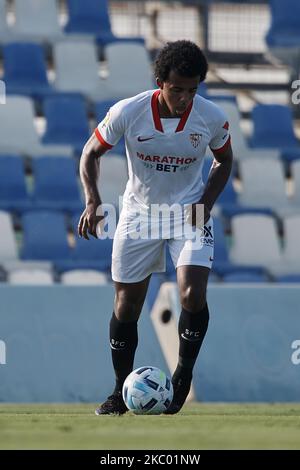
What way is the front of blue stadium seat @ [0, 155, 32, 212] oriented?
toward the camera

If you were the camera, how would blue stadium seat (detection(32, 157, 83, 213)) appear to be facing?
facing the viewer

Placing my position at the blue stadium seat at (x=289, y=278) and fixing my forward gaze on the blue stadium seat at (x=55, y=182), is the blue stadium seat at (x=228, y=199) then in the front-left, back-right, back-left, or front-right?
front-right

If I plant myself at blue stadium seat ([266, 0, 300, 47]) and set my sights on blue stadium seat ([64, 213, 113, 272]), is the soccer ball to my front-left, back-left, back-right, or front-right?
front-left

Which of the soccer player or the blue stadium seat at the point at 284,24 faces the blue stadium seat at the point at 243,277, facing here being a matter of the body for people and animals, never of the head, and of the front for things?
the blue stadium seat at the point at 284,24

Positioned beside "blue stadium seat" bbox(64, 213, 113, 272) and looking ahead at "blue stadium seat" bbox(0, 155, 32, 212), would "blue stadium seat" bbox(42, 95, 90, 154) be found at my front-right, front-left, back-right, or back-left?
front-right

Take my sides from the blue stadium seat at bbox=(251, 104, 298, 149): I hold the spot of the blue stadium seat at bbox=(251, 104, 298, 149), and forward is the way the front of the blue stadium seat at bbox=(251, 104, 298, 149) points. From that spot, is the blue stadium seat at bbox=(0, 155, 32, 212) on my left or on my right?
on my right

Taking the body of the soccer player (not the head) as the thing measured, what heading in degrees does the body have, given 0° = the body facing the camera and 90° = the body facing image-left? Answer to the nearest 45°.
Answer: approximately 0°

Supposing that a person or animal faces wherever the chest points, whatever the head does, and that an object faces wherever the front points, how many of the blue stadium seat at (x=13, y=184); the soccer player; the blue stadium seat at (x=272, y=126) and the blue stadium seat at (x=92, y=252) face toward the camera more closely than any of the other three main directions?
4

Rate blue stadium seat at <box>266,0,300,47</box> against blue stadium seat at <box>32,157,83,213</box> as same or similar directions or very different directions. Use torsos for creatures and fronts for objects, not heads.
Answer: same or similar directions

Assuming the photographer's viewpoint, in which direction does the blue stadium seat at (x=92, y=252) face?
facing the viewer

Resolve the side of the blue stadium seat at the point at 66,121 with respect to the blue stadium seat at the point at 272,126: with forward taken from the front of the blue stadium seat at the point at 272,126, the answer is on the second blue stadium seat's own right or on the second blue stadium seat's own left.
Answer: on the second blue stadium seat's own right

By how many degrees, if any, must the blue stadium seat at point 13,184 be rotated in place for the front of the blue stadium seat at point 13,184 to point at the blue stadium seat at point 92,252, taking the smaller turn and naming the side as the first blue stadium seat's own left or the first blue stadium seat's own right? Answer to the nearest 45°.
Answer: approximately 45° to the first blue stadium seat's own left

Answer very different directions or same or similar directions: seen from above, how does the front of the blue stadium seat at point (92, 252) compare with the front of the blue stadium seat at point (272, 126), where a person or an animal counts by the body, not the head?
same or similar directions

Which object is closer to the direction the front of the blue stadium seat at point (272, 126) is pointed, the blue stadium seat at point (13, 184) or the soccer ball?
the soccer ball

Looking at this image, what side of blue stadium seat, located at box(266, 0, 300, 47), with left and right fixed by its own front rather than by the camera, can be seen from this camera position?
front

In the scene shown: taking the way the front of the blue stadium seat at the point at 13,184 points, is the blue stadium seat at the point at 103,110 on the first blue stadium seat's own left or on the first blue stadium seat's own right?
on the first blue stadium seat's own left

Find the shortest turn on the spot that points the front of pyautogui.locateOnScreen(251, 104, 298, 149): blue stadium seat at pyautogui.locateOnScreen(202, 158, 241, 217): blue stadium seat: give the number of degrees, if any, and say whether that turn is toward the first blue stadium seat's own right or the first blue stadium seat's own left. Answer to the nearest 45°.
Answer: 0° — it already faces it

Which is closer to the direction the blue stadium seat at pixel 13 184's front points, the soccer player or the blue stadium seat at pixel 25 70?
the soccer player

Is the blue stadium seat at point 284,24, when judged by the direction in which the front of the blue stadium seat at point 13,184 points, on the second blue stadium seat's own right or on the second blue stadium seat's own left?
on the second blue stadium seat's own left
